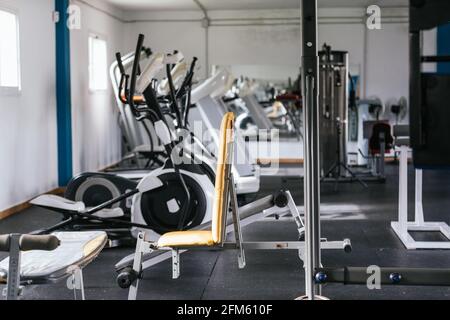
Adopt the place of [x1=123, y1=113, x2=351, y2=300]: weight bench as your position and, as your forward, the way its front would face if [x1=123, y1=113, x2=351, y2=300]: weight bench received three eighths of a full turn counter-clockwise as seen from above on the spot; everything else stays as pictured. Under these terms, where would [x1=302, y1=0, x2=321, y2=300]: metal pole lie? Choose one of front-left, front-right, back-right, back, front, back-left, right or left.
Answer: front

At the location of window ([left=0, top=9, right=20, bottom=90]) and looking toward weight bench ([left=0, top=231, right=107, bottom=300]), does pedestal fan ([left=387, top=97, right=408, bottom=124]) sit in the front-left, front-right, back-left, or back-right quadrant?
back-left

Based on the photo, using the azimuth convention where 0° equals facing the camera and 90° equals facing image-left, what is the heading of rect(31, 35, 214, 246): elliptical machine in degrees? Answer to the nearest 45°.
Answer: approximately 270°

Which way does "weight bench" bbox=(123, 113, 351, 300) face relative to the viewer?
to the viewer's left

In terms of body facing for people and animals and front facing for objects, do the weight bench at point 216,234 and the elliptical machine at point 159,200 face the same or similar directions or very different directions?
very different directions

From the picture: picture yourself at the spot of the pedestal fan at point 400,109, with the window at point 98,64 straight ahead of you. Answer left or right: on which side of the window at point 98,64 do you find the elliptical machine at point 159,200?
left

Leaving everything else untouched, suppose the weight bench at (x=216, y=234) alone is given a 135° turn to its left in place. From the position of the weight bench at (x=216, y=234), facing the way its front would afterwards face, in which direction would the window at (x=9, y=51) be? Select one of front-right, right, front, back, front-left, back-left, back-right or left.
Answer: back

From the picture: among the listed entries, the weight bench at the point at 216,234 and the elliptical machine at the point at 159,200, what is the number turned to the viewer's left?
1

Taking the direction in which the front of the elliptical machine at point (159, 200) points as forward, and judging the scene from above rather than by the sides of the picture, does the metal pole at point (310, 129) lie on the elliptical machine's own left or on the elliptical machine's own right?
on the elliptical machine's own right

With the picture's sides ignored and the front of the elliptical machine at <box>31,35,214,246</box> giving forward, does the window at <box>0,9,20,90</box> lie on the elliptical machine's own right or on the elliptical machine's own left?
on the elliptical machine's own left
